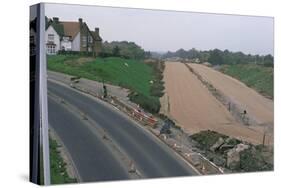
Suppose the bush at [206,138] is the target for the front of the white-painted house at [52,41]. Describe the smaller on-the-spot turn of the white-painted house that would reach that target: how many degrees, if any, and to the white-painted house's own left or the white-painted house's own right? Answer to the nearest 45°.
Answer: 0° — it already faces it

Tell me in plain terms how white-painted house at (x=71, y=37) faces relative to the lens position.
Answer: facing the viewer

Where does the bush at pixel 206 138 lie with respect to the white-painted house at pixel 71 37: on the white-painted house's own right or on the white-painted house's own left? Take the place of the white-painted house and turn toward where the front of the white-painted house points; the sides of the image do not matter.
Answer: on the white-painted house's own left

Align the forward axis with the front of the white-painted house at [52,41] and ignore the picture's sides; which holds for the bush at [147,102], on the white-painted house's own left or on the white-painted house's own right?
on the white-painted house's own left

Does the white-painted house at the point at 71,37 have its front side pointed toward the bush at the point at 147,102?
no

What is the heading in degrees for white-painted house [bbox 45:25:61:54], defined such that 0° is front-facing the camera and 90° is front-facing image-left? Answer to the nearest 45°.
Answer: approximately 0°
